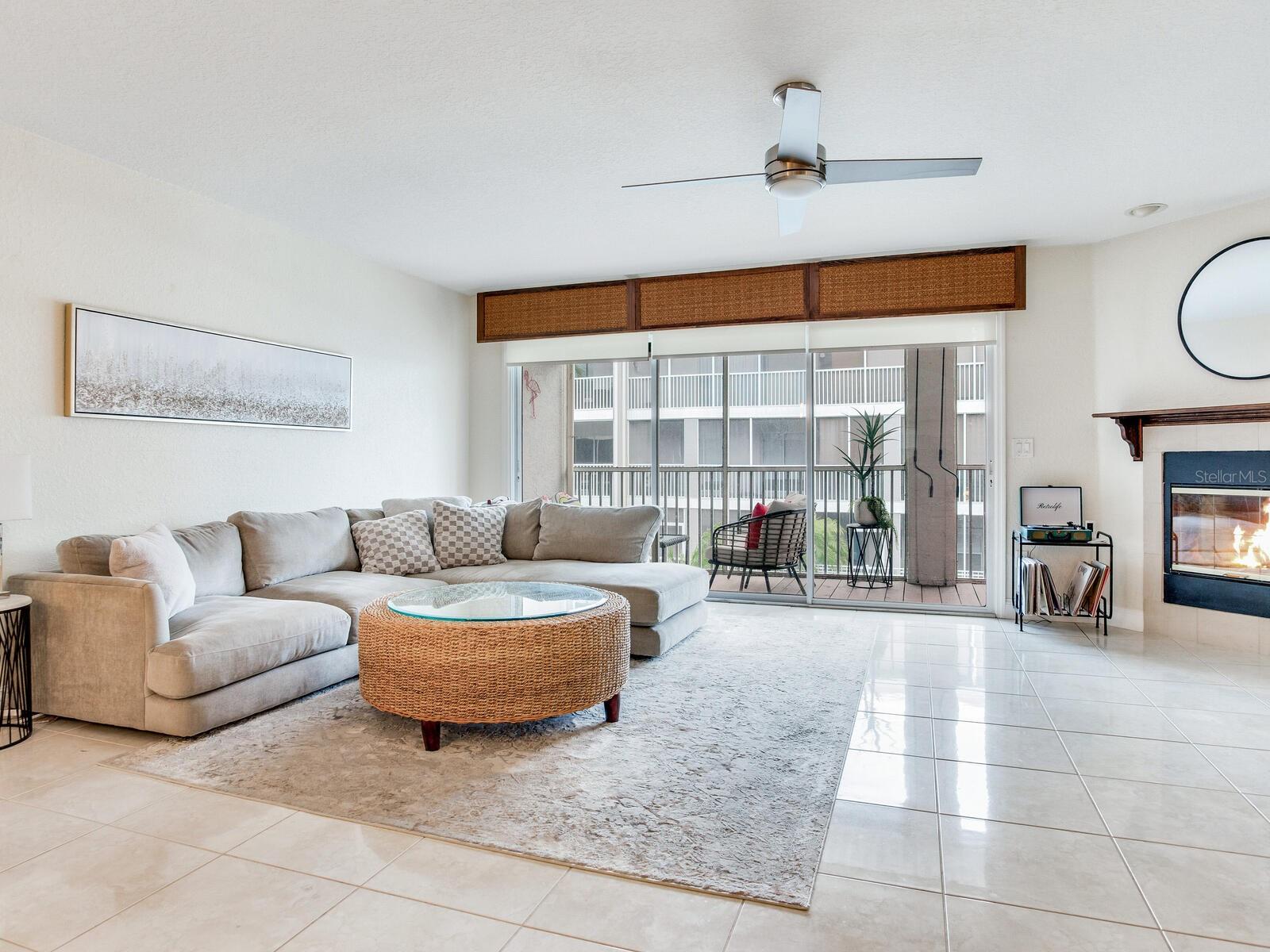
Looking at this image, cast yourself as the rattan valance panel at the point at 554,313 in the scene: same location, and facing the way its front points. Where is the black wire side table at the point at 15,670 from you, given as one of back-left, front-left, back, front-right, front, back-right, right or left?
front-right

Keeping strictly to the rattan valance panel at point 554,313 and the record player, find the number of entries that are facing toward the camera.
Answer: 2

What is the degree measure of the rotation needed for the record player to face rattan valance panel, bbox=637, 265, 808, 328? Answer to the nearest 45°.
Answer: approximately 90° to its right

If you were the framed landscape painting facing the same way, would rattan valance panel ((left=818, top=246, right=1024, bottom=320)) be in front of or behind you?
in front

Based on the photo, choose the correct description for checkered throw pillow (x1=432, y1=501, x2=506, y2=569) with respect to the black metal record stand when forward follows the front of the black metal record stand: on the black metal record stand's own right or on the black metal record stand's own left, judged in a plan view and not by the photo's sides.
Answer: on the black metal record stand's own right

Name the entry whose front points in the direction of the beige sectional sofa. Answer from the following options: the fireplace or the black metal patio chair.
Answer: the fireplace
